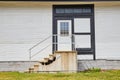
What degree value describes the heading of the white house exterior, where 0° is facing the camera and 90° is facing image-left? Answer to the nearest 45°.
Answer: approximately 0°
